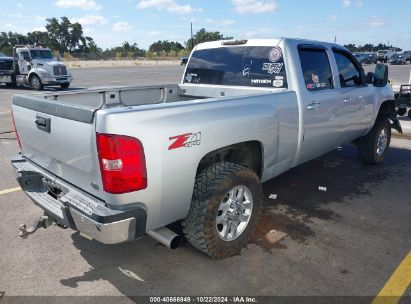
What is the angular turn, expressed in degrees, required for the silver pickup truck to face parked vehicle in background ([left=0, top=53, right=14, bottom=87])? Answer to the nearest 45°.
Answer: approximately 90° to its left

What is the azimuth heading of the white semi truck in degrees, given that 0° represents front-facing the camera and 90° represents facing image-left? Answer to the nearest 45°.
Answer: approximately 315°

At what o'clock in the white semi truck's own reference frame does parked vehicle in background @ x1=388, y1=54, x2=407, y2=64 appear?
The parked vehicle in background is roughly at 10 o'clock from the white semi truck.

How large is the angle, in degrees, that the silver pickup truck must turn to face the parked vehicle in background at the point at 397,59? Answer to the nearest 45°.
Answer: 0° — it already faces it

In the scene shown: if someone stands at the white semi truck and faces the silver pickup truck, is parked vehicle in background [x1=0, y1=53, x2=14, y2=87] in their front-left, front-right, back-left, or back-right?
back-right

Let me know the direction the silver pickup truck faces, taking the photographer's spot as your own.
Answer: facing away from the viewer and to the right of the viewer

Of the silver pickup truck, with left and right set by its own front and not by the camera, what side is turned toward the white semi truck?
left
